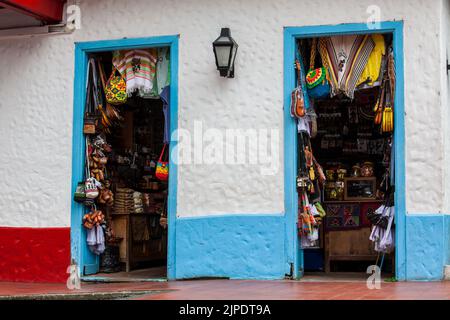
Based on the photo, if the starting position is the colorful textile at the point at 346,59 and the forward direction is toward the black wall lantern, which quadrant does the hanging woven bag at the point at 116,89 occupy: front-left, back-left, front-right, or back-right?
front-right

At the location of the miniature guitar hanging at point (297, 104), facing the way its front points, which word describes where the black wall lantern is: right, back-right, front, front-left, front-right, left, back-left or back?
back-right

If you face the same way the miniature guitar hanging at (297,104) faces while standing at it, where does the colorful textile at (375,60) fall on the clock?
The colorful textile is roughly at 10 o'clock from the miniature guitar hanging.

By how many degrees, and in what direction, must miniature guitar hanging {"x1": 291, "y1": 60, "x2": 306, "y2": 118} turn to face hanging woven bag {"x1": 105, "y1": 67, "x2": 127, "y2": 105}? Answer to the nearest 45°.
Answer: approximately 135° to its right

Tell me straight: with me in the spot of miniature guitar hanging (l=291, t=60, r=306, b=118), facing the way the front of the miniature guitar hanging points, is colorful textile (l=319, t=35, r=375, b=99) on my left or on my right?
on my left

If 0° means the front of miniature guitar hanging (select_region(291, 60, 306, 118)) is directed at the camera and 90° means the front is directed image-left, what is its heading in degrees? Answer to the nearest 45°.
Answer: approximately 315°

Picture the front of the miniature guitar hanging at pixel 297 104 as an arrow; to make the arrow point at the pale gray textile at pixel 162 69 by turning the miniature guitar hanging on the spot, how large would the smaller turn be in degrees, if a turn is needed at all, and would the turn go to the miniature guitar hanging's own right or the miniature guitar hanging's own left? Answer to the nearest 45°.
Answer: approximately 135° to the miniature guitar hanging's own right

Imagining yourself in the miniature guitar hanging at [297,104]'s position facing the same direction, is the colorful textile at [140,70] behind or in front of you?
behind

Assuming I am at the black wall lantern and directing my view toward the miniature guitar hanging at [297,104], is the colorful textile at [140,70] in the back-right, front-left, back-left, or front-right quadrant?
back-left

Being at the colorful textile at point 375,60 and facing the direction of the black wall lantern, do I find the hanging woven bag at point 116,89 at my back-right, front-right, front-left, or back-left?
front-right
